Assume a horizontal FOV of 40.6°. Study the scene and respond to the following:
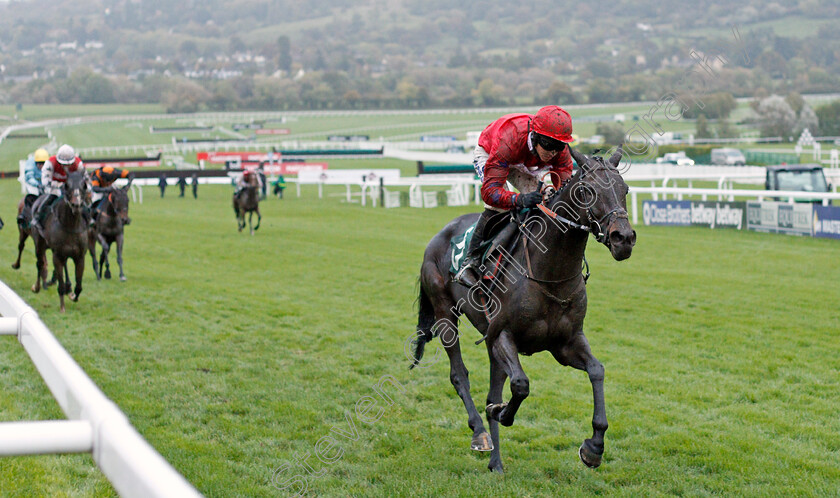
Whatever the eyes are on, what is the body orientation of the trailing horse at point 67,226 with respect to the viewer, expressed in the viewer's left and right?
facing the viewer and to the right of the viewer

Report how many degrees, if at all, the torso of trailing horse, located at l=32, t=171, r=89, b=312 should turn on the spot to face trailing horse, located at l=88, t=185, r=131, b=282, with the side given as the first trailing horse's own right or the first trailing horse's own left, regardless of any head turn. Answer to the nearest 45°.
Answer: approximately 135° to the first trailing horse's own left

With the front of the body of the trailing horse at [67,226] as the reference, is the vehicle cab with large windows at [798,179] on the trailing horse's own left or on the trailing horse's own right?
on the trailing horse's own left

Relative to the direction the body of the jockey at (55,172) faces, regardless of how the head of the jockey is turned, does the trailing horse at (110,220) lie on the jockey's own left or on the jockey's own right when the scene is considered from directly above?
on the jockey's own left

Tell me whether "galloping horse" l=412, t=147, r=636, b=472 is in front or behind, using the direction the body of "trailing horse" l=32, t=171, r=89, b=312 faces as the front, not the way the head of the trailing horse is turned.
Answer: in front

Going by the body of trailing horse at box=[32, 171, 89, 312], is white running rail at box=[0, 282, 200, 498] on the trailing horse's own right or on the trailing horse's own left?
on the trailing horse's own right

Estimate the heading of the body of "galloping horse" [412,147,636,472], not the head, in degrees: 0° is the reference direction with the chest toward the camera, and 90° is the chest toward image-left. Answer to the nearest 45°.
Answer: approximately 315°

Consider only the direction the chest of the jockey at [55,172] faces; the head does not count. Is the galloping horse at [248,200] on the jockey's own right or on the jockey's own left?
on the jockey's own left

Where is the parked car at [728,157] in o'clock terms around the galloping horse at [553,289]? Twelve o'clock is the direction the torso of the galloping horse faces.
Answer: The parked car is roughly at 8 o'clock from the galloping horse.

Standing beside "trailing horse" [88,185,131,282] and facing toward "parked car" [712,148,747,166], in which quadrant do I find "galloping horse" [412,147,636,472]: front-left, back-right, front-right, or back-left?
back-right

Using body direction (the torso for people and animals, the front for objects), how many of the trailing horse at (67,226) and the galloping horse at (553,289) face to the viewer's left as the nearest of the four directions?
0
